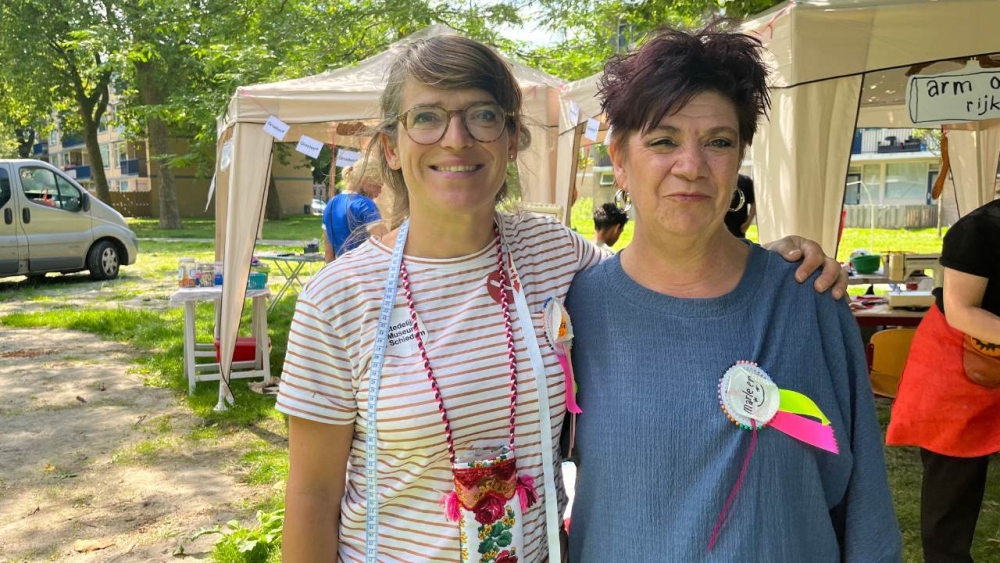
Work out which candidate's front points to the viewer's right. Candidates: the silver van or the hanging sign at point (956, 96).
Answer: the silver van

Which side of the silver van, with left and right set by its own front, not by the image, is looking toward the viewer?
right

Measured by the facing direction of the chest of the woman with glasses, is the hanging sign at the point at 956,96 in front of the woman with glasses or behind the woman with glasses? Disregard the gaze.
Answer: behind

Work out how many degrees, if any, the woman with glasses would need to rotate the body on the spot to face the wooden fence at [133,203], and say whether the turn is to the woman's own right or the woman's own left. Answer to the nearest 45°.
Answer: approximately 135° to the woman's own right

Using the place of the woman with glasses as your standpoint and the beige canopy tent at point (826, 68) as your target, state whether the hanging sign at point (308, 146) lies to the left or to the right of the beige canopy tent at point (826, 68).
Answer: left

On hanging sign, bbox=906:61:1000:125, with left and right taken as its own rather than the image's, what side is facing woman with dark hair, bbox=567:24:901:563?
front

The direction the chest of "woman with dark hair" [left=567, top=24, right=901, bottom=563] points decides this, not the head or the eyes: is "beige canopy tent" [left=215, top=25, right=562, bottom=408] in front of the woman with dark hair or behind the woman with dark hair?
behind

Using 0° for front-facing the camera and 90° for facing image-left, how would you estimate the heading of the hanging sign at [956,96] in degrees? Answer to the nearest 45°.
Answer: approximately 0°
